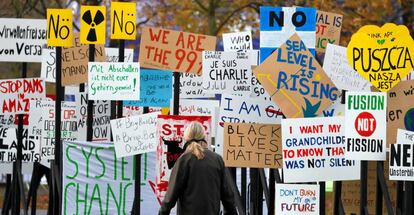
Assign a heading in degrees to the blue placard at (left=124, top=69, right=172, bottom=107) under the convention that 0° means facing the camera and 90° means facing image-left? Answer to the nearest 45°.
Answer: approximately 0°

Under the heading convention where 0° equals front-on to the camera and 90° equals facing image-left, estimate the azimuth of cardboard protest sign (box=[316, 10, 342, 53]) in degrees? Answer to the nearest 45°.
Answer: approximately 0°

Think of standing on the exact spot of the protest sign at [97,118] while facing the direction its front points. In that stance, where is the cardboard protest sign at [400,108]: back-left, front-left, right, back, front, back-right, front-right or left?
front-left

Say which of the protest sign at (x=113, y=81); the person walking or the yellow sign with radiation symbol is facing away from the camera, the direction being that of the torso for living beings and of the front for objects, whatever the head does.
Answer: the person walking

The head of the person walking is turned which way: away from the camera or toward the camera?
away from the camera
